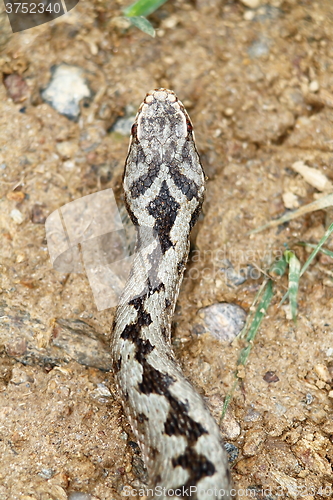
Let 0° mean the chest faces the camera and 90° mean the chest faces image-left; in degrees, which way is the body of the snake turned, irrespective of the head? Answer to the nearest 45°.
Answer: approximately 180°

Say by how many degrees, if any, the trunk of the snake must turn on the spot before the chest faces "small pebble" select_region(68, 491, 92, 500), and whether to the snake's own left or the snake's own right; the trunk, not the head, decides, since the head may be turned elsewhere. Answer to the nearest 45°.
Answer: approximately 135° to the snake's own left

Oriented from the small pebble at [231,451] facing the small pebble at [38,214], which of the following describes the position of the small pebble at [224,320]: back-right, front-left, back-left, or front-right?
front-right

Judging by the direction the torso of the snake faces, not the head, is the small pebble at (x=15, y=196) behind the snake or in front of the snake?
in front

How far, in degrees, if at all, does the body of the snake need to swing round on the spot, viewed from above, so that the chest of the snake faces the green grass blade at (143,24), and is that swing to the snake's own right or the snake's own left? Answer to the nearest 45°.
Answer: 0° — it already faces it

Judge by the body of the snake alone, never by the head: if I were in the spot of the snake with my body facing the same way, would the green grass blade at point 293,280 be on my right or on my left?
on my right

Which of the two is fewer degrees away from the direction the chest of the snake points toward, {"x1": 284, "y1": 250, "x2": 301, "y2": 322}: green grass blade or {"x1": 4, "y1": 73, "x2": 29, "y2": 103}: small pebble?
the small pebble

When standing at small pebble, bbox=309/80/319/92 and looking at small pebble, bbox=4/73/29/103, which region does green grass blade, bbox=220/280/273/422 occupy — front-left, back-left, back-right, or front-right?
front-left

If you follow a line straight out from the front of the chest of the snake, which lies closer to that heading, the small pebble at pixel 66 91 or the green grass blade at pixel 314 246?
the small pebble

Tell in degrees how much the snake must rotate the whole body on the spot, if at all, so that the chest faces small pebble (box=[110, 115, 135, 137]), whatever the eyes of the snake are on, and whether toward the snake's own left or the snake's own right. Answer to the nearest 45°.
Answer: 0° — it already faces it

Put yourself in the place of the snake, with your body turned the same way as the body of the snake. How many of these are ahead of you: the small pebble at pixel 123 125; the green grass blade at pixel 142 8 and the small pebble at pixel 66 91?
3
